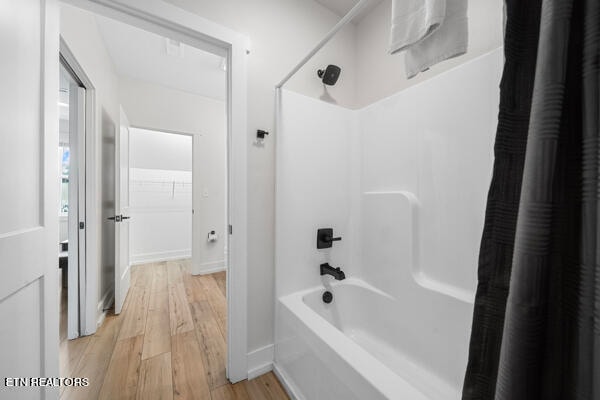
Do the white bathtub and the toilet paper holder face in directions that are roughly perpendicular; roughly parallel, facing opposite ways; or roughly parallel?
roughly perpendicular

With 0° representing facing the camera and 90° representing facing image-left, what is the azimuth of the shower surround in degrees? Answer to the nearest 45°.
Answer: approximately 45°

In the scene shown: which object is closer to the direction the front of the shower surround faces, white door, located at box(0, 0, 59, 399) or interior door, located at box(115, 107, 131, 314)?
the white door

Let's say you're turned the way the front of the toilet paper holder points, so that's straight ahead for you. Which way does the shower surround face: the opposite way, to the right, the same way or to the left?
to the right

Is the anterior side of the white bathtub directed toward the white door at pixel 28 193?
yes

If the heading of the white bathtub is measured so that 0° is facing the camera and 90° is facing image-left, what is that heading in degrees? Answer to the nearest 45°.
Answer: approximately 45°

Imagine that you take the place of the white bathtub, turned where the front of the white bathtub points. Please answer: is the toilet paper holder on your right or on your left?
on your right
